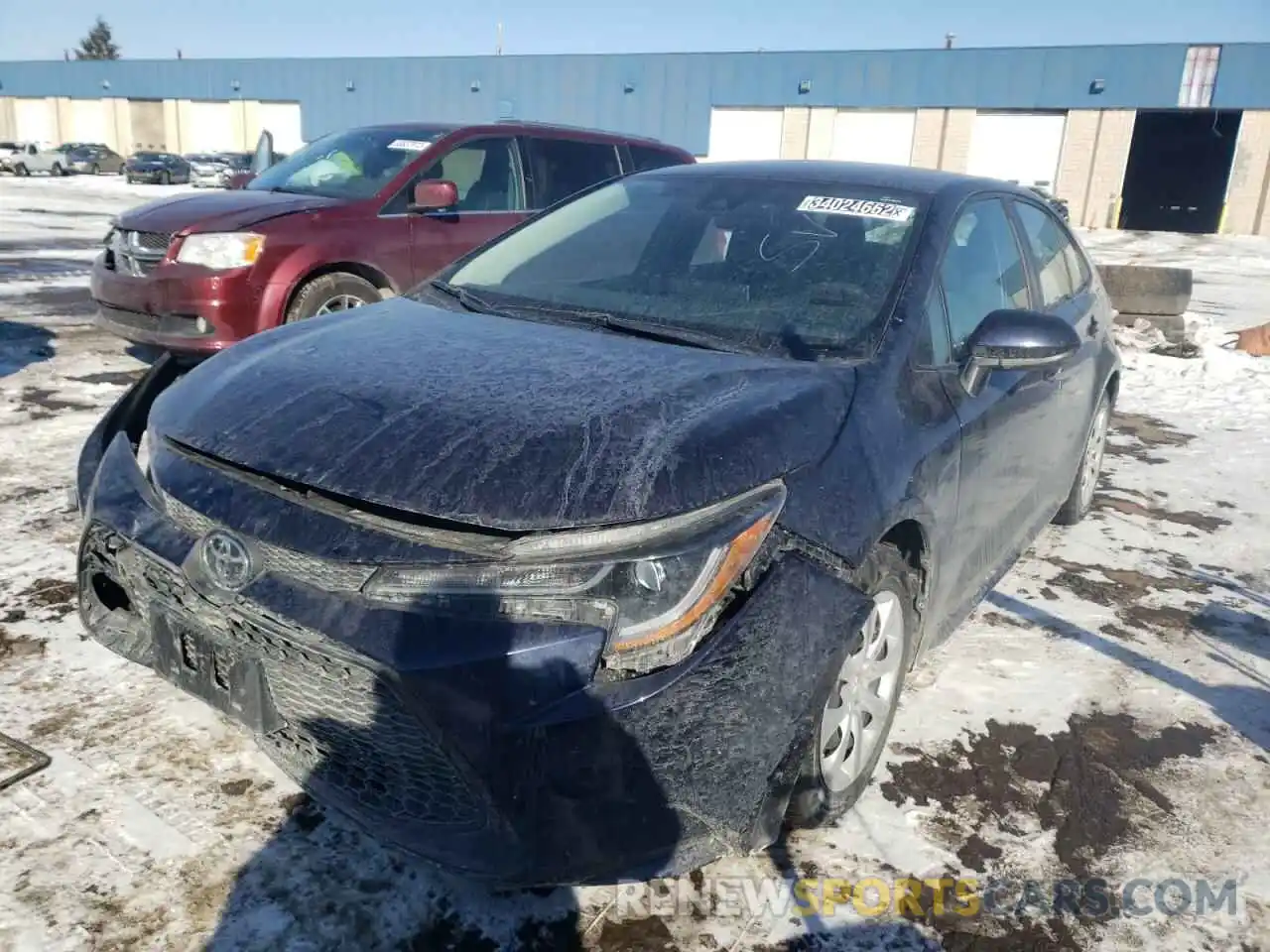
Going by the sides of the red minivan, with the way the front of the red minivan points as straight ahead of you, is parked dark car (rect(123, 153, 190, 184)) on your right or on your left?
on your right

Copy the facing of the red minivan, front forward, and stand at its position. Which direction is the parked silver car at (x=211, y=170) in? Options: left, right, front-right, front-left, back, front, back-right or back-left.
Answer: back-right

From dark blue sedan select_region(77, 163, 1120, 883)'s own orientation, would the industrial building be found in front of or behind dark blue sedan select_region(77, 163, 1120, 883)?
behind

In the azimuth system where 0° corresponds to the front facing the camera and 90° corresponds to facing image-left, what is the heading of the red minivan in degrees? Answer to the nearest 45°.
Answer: approximately 45°

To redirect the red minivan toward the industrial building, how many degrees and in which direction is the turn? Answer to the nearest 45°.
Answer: approximately 180°

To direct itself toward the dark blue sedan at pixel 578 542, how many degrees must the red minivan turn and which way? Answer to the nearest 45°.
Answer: approximately 45° to its left

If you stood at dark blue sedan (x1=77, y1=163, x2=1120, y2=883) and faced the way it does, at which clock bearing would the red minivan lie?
The red minivan is roughly at 4 o'clock from the dark blue sedan.

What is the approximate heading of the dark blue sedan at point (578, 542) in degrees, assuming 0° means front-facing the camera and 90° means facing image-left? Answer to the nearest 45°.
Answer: approximately 45°

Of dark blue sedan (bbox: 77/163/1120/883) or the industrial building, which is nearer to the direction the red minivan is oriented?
the dark blue sedan

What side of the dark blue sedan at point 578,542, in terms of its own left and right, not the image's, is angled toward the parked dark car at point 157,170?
right
